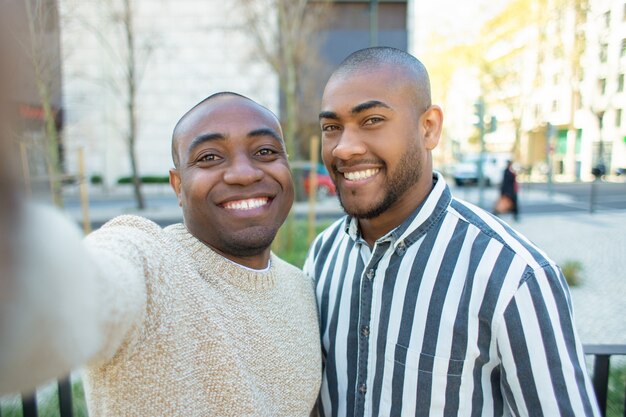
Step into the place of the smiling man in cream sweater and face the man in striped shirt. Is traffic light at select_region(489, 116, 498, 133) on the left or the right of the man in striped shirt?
left

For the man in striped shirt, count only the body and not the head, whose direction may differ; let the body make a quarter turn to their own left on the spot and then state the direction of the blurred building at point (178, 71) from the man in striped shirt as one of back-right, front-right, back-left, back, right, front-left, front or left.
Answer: back

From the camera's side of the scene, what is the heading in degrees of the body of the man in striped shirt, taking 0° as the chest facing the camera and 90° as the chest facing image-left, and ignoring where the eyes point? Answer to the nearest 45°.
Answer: approximately 45°

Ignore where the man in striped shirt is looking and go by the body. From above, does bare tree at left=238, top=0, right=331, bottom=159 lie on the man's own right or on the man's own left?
on the man's own right

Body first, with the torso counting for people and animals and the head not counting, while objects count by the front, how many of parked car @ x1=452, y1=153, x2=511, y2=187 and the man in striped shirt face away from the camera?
0

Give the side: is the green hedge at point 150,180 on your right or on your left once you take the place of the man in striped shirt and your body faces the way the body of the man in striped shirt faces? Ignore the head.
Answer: on your right
